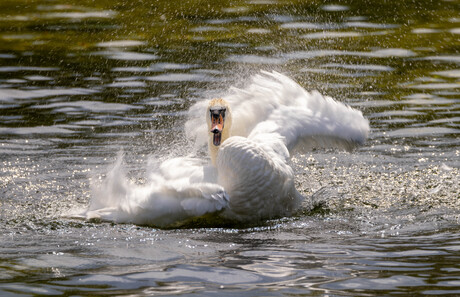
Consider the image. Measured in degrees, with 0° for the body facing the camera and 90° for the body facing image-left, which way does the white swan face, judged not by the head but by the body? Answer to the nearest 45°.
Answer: approximately 315°
